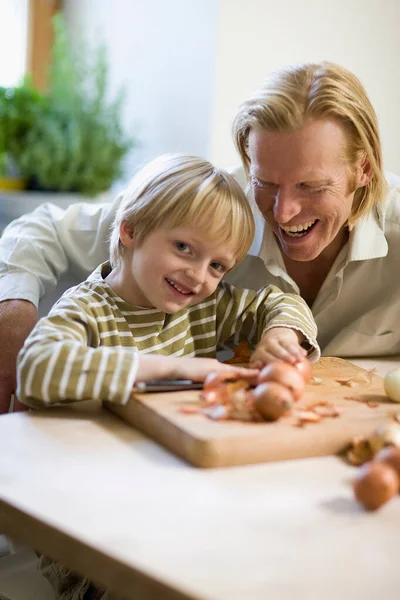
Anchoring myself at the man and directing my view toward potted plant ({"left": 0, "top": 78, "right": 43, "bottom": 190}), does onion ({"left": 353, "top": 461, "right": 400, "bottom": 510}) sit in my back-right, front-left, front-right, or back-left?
back-left

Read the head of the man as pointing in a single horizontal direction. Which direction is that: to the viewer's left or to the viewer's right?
to the viewer's left

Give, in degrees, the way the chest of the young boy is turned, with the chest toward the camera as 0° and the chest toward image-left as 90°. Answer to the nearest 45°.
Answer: approximately 315°

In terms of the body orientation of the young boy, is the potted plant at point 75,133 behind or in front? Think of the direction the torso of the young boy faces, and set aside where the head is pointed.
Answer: behind
